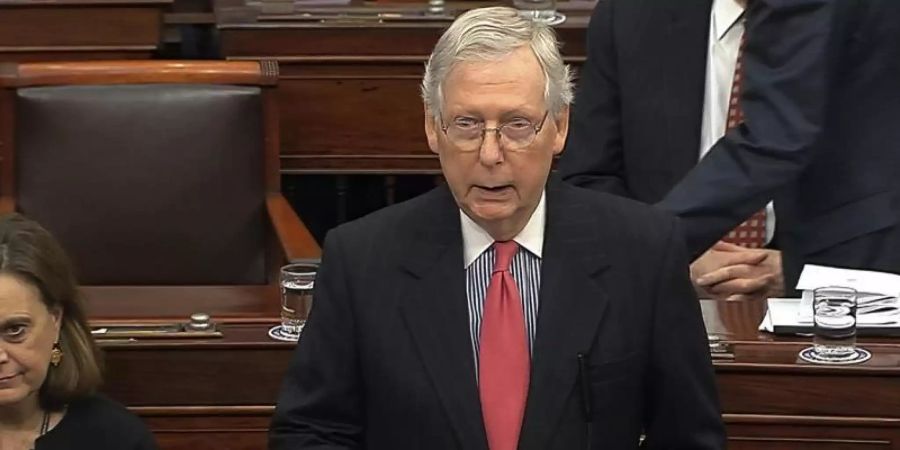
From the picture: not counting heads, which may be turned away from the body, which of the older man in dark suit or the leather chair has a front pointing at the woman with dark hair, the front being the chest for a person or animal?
the leather chair

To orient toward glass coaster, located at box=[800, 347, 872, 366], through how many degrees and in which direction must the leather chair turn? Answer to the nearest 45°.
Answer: approximately 45° to its left

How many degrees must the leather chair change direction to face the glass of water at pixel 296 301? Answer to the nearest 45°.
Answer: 0° — it already faces it

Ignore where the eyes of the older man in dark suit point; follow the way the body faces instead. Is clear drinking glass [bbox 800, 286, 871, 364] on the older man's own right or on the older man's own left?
on the older man's own left

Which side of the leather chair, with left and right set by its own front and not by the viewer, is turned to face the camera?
front

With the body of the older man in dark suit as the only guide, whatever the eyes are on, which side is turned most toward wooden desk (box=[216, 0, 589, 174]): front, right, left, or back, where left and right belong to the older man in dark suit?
back

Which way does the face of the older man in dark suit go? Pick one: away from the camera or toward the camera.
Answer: toward the camera

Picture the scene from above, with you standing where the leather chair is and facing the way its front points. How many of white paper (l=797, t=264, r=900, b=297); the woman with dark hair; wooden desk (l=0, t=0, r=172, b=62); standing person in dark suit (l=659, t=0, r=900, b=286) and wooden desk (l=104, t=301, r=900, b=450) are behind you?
1

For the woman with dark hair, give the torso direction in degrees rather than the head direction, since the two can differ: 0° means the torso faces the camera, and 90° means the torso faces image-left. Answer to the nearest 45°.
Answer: approximately 45°

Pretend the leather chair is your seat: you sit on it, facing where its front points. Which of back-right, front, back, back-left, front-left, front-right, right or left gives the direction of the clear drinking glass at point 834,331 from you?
front-left

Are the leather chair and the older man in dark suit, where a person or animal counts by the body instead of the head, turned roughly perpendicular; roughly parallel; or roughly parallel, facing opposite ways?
roughly parallel

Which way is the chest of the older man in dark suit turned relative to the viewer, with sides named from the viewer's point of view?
facing the viewer
